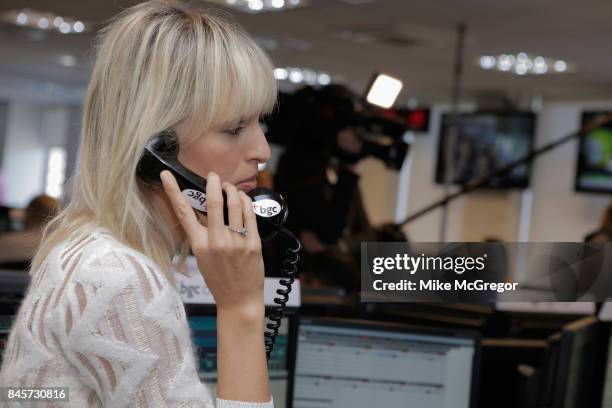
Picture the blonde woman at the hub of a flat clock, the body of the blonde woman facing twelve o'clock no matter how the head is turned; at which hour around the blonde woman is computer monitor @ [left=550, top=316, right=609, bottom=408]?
The computer monitor is roughly at 11 o'clock from the blonde woman.

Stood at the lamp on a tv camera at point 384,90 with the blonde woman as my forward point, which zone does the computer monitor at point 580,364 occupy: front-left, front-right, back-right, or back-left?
front-left

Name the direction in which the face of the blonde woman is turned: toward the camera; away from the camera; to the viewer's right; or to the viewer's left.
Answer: to the viewer's right

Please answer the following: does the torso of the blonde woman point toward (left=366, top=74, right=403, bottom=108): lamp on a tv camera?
no

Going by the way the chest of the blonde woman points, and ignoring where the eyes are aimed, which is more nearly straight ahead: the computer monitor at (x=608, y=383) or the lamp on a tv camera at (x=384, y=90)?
the computer monitor

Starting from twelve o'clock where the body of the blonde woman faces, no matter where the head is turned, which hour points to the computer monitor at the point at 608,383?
The computer monitor is roughly at 11 o'clock from the blonde woman.

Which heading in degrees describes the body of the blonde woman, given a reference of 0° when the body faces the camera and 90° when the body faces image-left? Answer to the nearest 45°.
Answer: approximately 270°
